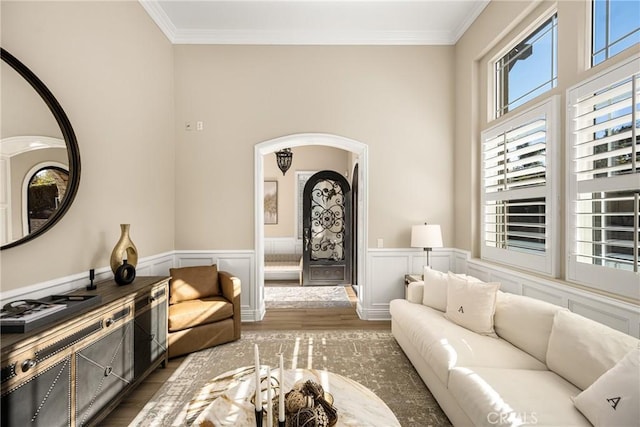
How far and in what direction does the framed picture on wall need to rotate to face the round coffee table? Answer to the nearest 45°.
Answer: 0° — it already faces it

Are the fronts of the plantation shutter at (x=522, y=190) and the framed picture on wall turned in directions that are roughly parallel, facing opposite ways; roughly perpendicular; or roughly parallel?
roughly perpendicular

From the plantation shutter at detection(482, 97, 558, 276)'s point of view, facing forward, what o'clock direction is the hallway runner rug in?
The hallway runner rug is roughly at 2 o'clock from the plantation shutter.

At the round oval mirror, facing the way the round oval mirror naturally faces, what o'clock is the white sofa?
The white sofa is roughly at 12 o'clock from the round oval mirror.

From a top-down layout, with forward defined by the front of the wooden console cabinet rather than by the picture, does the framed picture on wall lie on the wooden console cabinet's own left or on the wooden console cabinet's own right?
on the wooden console cabinet's own left

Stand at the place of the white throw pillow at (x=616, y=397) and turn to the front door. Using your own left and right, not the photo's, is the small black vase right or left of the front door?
left

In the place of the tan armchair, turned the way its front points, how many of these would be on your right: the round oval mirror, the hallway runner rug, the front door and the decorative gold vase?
2

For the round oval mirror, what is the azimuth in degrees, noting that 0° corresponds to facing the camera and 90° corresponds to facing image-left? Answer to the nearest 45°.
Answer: approximately 315°

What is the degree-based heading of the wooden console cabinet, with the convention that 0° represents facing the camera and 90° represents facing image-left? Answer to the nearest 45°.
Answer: approximately 315°

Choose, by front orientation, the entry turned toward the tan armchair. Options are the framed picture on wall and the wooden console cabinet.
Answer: the framed picture on wall

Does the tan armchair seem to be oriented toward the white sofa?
yes

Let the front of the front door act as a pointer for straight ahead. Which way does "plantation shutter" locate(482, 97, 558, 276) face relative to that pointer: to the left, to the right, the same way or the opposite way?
to the right
